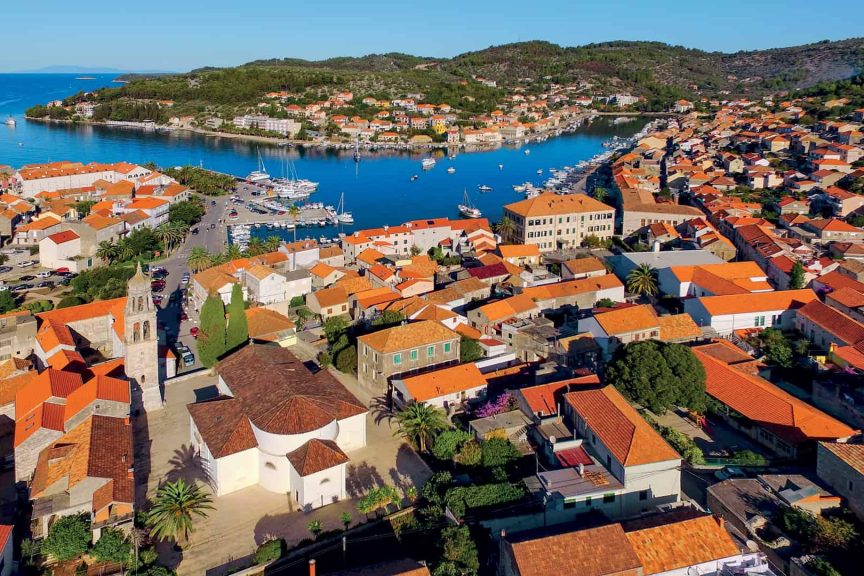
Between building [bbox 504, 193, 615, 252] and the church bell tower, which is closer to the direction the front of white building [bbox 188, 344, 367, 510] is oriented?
the church bell tower

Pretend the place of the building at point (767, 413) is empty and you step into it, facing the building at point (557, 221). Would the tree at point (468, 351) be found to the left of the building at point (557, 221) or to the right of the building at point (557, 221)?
left
